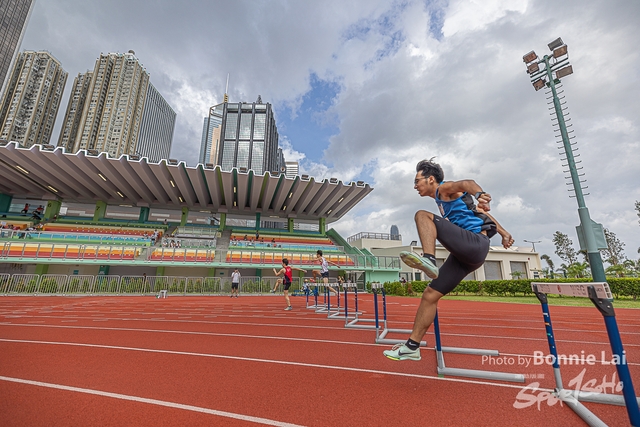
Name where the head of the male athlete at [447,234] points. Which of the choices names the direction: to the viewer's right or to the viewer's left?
to the viewer's left

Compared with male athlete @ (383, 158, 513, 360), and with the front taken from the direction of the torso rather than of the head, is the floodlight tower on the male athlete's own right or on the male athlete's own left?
on the male athlete's own right

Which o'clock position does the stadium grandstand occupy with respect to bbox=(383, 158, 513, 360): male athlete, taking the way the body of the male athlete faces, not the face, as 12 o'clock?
The stadium grandstand is roughly at 1 o'clock from the male athlete.

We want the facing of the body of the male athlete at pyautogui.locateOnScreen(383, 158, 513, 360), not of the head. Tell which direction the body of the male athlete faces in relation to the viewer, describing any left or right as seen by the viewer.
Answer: facing to the left of the viewer
